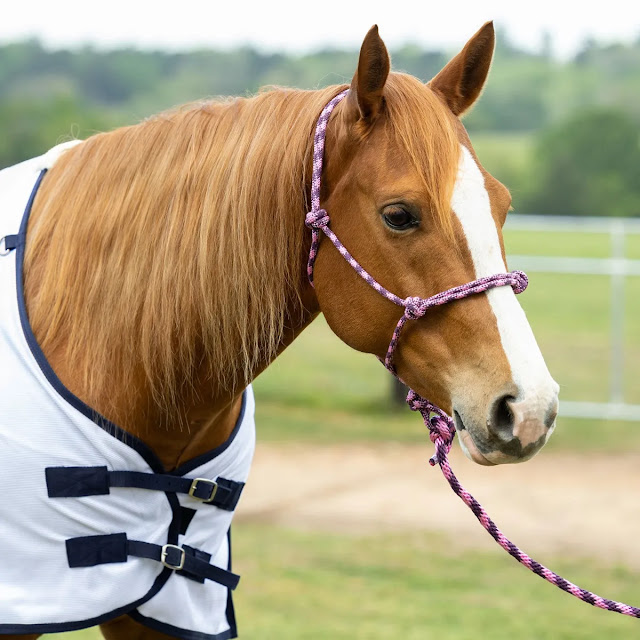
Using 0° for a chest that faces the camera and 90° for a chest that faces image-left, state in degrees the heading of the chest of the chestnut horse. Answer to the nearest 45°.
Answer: approximately 315°
